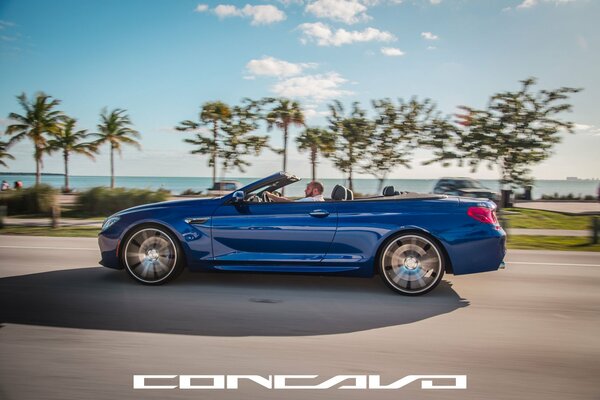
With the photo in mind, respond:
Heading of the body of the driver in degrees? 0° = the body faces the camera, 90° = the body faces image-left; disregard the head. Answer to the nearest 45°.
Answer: approximately 90°

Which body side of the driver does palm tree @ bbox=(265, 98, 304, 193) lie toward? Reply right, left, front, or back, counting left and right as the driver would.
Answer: right

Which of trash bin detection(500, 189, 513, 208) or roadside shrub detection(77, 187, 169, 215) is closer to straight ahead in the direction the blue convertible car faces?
the roadside shrub

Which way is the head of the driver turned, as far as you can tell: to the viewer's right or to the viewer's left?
to the viewer's left

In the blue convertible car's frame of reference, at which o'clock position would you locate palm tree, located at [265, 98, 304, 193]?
The palm tree is roughly at 3 o'clock from the blue convertible car.

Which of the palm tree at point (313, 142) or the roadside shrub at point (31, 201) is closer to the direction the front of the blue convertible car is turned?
the roadside shrub

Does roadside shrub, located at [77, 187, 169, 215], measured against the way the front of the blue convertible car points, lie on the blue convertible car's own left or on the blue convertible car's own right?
on the blue convertible car's own right

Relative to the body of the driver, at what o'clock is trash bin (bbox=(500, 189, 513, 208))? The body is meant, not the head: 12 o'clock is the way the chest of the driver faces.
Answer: The trash bin is roughly at 4 o'clock from the driver.

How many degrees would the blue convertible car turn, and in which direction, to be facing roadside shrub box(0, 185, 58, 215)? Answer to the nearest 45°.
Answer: approximately 45° to its right

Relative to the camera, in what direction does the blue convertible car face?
facing to the left of the viewer

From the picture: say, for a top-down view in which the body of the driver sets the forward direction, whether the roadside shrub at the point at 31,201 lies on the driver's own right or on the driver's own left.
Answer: on the driver's own right
